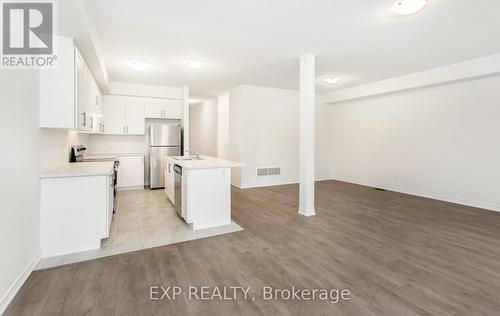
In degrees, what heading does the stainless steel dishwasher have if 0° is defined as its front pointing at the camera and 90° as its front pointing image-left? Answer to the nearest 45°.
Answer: approximately 90°

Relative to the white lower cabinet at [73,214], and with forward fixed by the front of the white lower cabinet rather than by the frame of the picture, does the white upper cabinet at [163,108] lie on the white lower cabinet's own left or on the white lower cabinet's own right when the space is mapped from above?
on the white lower cabinet's own left

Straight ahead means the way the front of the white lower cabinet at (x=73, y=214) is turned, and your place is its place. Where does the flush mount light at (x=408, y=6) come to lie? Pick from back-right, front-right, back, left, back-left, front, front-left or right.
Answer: front-right

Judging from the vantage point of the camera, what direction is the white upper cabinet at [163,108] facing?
facing the viewer

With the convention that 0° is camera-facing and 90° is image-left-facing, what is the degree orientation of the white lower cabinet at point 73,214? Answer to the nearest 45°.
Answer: approximately 270°

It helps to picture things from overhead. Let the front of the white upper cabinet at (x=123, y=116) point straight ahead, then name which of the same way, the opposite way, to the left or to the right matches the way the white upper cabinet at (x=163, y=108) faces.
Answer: the same way

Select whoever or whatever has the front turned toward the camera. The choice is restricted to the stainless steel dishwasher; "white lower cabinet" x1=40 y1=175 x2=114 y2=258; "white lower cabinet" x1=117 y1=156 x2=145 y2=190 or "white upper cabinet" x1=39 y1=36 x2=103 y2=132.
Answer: "white lower cabinet" x1=117 y1=156 x2=145 y2=190

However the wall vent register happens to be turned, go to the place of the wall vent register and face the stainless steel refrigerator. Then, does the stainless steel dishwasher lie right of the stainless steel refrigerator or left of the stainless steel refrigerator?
left

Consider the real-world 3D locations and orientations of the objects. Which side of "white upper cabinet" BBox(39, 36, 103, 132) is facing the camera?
right

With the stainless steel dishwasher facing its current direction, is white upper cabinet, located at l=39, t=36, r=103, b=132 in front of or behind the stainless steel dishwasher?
in front

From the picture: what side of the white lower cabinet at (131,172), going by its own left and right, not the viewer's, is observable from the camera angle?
front

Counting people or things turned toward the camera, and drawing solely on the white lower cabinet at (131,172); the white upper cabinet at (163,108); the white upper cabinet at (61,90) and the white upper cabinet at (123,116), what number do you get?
3

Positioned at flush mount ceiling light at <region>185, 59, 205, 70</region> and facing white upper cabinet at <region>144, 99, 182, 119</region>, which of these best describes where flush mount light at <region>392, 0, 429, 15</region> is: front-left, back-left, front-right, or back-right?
back-right

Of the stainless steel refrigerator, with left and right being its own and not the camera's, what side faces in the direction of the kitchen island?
front

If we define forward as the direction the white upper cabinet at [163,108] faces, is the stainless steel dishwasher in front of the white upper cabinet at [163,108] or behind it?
in front

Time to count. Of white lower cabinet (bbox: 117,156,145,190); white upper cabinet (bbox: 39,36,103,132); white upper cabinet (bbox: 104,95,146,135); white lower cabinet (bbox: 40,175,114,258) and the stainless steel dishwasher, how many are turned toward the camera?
2

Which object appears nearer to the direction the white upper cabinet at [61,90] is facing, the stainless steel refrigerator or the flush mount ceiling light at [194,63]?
the flush mount ceiling light
